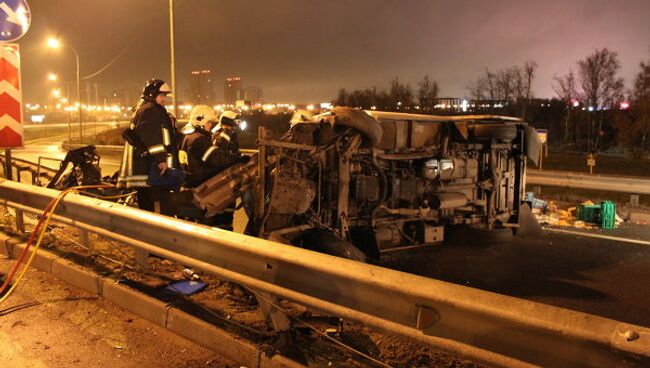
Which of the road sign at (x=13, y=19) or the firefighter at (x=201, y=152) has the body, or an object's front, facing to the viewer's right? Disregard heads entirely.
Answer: the firefighter

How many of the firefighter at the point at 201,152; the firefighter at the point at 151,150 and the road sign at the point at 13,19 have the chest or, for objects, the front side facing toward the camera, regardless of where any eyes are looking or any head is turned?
1

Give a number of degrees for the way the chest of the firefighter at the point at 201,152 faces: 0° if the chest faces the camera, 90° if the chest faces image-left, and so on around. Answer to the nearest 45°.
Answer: approximately 270°

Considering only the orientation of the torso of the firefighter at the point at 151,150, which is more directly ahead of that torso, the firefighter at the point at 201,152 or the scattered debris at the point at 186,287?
the firefighter

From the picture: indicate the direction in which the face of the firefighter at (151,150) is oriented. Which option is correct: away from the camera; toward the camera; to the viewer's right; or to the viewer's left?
to the viewer's right

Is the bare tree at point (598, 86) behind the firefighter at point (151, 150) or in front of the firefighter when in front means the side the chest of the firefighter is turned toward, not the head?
in front

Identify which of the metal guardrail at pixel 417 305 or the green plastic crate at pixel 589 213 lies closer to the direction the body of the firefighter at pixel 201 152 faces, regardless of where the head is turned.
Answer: the green plastic crate

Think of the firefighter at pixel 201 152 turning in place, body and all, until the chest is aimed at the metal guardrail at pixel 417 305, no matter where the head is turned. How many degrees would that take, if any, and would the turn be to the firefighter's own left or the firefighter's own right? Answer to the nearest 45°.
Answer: approximately 90° to the firefighter's own right

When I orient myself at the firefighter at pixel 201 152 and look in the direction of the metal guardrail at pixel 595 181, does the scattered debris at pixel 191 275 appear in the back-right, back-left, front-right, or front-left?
back-right

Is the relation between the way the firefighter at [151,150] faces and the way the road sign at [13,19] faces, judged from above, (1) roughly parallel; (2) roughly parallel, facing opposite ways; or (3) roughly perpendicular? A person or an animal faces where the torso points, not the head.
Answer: roughly perpendicular

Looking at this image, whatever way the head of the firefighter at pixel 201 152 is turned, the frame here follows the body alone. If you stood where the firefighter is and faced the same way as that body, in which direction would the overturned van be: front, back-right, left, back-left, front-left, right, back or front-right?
front

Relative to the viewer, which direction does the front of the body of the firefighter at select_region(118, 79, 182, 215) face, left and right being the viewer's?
facing to the right of the viewer

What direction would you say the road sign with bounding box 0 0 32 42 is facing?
toward the camera
